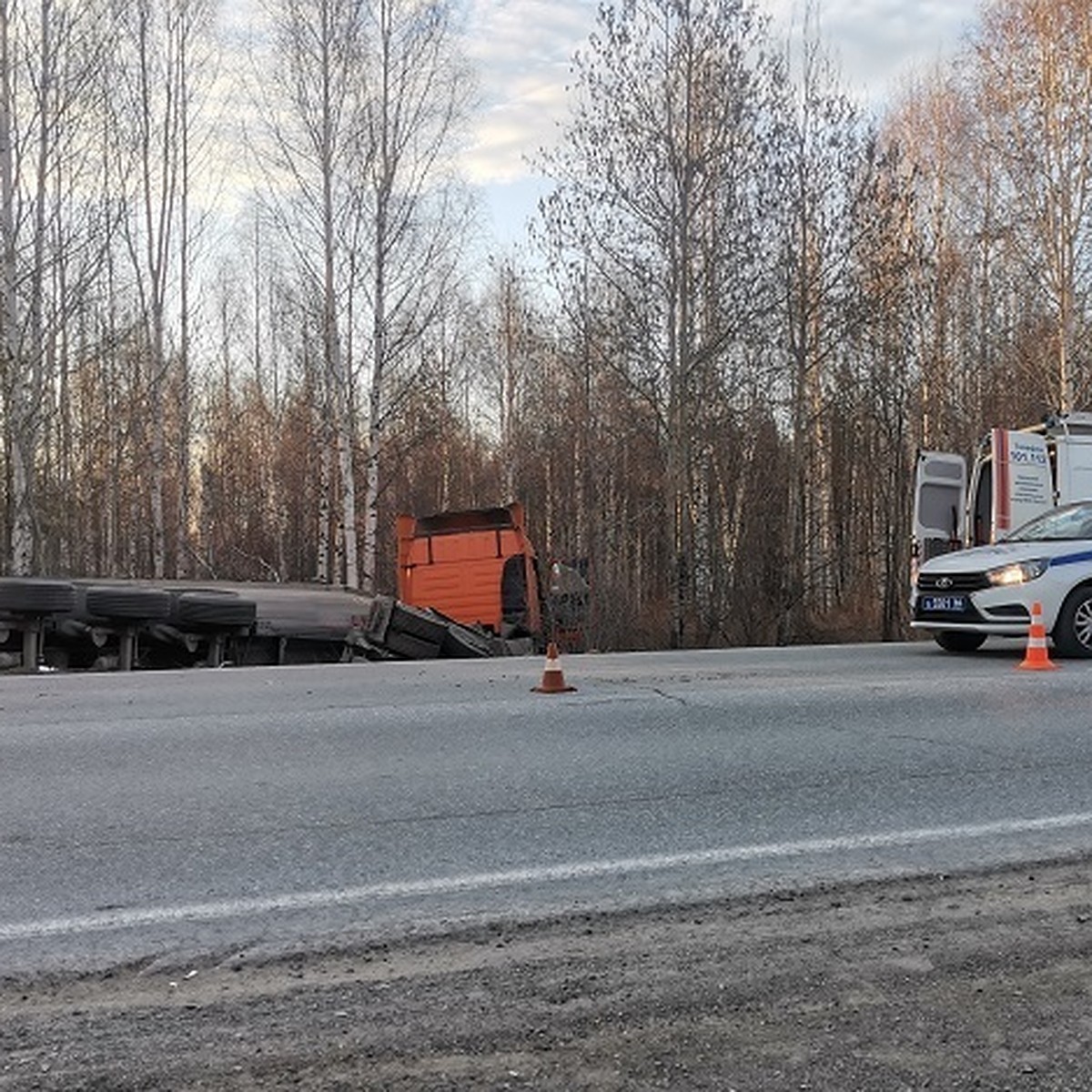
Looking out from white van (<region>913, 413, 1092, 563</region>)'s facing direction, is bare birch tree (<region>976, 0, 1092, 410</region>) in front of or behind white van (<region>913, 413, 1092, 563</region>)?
in front

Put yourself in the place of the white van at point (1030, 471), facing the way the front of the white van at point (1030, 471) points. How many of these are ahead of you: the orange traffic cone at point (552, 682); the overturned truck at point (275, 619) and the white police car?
0

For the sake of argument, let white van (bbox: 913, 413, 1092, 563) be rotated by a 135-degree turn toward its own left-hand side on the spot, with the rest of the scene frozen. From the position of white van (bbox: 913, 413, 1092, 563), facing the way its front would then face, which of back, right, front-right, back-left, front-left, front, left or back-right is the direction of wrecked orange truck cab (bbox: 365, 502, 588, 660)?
front

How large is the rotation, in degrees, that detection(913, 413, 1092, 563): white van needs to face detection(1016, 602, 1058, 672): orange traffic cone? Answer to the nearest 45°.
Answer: approximately 135° to its right

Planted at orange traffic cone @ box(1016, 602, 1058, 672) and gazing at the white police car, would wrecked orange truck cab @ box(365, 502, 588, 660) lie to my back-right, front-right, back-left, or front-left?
front-left

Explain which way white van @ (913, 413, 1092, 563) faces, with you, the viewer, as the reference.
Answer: facing away from the viewer and to the right of the viewer

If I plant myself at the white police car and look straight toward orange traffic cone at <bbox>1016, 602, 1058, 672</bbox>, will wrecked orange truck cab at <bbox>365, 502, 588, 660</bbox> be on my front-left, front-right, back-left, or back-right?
back-right

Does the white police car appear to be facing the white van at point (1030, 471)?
no

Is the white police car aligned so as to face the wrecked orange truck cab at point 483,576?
no

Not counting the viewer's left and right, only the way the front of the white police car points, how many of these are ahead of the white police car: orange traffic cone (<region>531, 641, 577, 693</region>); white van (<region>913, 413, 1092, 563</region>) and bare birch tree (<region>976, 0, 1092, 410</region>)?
1

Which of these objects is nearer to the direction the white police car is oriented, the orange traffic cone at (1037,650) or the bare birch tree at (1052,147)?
the orange traffic cone

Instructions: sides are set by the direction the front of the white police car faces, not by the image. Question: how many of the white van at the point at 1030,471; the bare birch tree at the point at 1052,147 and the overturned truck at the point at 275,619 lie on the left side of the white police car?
0

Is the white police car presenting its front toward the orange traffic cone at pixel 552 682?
yes

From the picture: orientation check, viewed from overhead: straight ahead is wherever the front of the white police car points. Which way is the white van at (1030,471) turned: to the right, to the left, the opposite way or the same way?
the opposite way

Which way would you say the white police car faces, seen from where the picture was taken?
facing the viewer and to the left of the viewer

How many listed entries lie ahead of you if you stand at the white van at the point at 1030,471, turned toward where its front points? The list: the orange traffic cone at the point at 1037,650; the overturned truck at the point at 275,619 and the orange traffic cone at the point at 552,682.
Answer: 0

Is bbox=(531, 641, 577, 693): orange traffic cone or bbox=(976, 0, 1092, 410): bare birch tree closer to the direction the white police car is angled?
the orange traffic cone

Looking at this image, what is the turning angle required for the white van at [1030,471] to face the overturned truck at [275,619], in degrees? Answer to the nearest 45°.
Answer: approximately 180°
